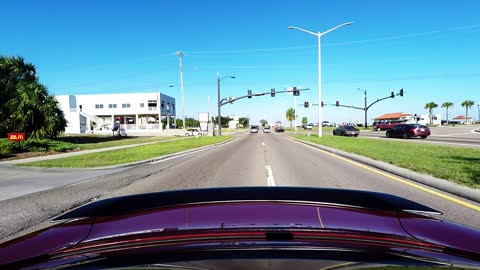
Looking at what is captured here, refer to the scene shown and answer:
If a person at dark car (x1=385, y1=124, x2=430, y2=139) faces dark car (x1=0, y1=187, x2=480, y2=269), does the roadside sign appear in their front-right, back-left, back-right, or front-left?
front-right

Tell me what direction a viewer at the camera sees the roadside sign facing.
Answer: facing the viewer

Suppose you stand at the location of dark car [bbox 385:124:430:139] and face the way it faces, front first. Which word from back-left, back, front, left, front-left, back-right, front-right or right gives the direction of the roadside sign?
left

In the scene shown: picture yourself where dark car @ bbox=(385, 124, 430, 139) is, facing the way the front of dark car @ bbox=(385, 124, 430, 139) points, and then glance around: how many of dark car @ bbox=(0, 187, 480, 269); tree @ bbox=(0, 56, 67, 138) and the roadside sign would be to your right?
0

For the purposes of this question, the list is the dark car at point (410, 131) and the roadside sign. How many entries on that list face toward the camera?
1

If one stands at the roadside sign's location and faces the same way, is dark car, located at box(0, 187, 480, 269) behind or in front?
in front

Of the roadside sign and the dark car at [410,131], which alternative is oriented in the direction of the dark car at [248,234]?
the roadside sign

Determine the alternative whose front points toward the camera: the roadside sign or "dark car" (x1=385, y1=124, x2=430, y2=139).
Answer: the roadside sign

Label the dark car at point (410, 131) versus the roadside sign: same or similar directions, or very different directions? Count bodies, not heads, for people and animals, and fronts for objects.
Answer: very different directions

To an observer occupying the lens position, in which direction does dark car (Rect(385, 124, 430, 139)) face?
facing away from the viewer and to the left of the viewer

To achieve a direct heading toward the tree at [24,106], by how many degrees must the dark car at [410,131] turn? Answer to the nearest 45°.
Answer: approximately 90° to its left

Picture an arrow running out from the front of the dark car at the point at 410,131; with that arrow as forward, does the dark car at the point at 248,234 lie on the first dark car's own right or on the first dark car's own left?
on the first dark car's own left
